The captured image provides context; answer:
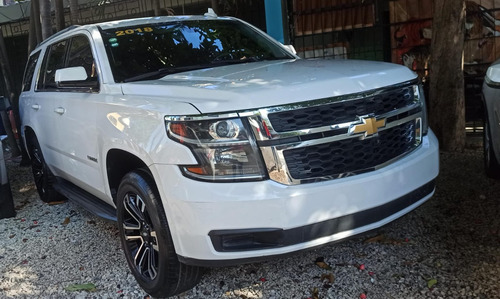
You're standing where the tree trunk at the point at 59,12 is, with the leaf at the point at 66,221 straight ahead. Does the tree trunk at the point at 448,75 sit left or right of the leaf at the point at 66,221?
left

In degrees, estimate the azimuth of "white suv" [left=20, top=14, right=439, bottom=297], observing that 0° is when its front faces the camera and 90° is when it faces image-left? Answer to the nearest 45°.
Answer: approximately 315°

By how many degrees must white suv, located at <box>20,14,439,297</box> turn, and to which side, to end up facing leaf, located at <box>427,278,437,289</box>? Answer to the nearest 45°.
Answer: approximately 45° to its left

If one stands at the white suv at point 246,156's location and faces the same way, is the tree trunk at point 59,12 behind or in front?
behind

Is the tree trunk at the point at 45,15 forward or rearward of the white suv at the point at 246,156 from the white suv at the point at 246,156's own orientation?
rearward

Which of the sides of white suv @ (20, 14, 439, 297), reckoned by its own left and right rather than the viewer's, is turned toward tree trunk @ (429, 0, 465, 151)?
left
